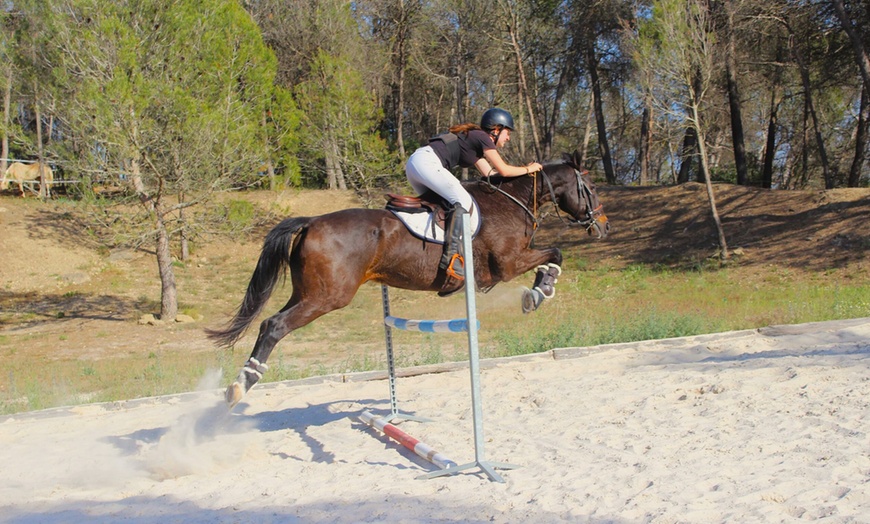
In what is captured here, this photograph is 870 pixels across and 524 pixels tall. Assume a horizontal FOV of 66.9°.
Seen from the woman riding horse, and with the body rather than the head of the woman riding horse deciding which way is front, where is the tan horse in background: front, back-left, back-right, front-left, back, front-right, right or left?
back-left

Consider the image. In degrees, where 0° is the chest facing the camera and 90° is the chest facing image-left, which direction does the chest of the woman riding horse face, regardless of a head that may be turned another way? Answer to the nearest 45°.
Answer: approximately 270°

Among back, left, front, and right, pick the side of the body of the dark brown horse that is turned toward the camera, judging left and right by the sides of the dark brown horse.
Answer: right

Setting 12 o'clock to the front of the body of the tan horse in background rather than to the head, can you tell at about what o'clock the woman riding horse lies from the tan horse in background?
The woman riding horse is roughly at 9 o'clock from the tan horse in background.

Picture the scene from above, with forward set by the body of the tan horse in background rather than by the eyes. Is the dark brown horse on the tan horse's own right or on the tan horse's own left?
on the tan horse's own left

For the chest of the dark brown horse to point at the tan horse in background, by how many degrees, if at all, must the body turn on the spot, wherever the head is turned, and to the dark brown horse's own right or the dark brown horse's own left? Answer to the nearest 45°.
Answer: approximately 135° to the dark brown horse's own left

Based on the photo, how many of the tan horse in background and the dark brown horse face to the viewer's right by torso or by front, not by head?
1

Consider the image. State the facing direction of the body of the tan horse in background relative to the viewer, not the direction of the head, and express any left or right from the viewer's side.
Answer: facing to the left of the viewer

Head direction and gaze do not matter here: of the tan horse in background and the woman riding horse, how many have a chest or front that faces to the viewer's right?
1
